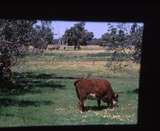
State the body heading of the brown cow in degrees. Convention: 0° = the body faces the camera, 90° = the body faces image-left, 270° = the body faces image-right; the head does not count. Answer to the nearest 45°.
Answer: approximately 270°
